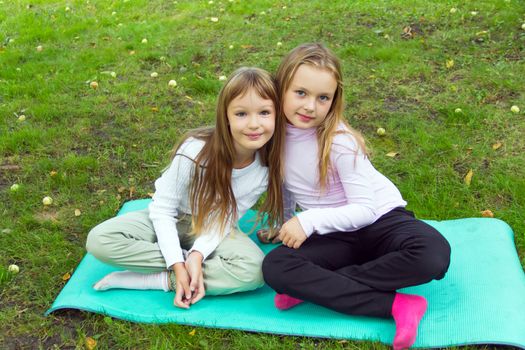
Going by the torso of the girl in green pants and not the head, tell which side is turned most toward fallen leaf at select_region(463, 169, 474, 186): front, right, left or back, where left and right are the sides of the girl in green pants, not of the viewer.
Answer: left

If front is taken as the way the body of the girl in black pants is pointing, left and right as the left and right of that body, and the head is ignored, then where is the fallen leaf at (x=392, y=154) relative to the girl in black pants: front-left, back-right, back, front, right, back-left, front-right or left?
back-right

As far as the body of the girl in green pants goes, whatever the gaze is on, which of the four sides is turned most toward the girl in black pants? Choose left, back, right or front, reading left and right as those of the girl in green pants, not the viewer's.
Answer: left

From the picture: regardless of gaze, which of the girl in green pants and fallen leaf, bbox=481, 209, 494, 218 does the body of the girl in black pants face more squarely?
the girl in green pants

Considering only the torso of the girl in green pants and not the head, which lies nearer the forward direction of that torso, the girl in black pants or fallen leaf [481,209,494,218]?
the girl in black pants

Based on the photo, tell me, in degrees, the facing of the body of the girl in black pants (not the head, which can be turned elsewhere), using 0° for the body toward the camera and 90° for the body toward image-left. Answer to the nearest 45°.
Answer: approximately 45°
